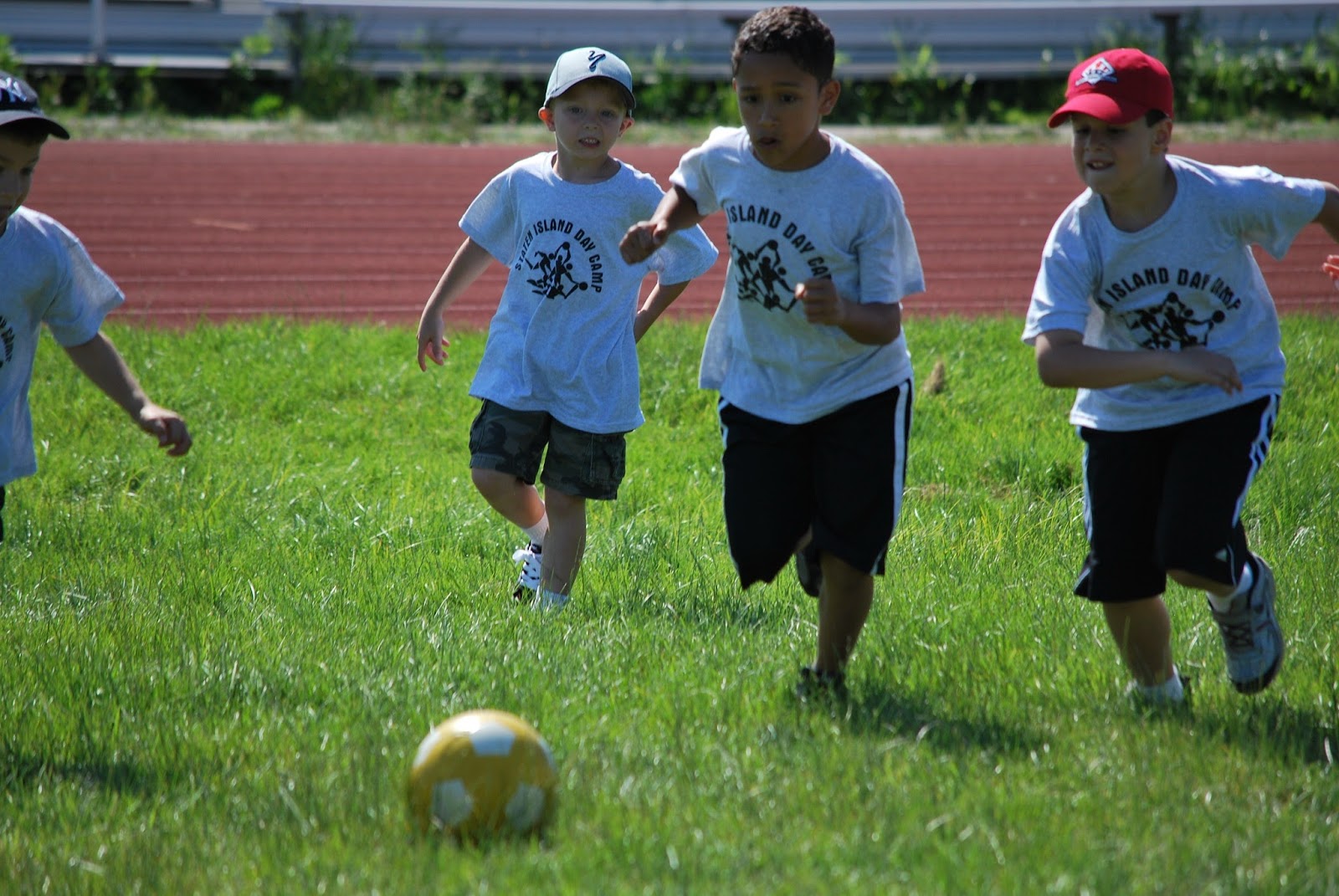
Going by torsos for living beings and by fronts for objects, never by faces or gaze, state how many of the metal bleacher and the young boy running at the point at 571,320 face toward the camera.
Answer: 2

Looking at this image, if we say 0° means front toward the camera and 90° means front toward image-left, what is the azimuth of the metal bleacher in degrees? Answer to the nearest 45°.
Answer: approximately 0°

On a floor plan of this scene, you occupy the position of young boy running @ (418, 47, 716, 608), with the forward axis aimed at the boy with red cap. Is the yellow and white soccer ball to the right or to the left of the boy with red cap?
right

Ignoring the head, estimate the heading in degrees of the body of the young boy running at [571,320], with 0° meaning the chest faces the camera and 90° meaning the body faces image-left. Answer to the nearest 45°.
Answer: approximately 0°

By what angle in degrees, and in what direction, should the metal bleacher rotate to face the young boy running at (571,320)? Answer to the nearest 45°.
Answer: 0° — it already faces them

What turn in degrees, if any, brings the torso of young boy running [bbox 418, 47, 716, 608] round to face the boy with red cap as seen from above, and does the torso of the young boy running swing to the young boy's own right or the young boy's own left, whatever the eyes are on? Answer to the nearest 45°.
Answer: approximately 45° to the young boy's own left

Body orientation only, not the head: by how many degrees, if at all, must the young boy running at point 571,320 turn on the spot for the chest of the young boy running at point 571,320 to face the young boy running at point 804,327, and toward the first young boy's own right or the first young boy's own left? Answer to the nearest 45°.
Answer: approximately 45° to the first young boy's own left

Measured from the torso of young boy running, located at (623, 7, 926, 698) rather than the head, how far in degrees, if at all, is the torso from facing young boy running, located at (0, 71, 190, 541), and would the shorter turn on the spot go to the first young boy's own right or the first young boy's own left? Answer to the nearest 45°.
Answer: approximately 45° to the first young boy's own right

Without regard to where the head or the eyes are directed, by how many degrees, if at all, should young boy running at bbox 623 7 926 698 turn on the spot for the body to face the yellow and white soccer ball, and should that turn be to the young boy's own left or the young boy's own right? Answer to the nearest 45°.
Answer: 0° — they already face it
